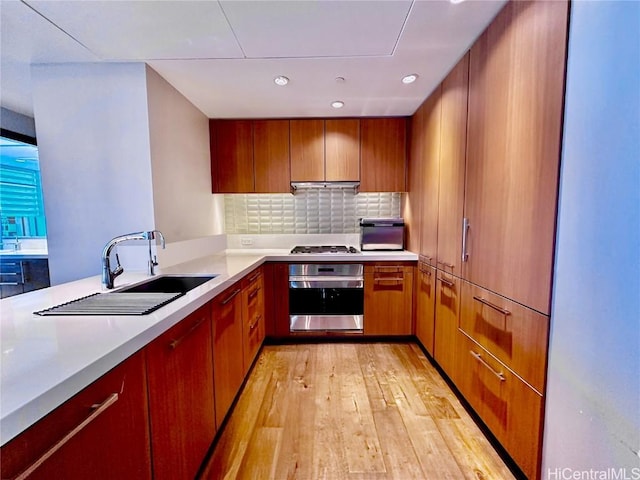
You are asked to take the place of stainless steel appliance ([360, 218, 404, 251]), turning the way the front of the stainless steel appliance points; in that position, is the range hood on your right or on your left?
on your right

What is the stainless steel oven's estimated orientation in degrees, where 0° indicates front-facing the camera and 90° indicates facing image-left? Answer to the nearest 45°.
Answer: approximately 0°

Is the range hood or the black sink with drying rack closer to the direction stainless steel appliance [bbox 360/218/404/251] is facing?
the black sink with drying rack

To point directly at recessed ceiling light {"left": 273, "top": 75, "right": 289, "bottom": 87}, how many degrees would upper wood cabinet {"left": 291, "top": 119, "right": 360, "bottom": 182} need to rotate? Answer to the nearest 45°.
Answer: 0° — it already faces it

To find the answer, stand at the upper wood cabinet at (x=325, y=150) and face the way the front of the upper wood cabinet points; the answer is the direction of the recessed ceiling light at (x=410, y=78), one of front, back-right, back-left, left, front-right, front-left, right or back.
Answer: front-left
